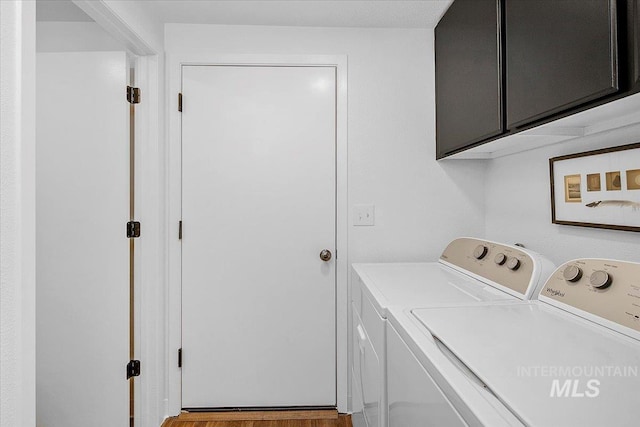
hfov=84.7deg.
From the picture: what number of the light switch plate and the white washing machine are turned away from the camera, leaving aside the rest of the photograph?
0

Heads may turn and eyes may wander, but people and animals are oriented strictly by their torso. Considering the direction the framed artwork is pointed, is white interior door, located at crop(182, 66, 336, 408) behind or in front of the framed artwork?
in front

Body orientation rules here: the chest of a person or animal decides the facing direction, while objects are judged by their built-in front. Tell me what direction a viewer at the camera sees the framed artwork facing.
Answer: facing the viewer and to the left of the viewer

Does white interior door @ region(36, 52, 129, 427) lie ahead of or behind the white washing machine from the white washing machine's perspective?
ahead

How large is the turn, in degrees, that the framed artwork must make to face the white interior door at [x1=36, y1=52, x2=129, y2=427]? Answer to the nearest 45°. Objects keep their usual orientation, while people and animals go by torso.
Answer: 0° — it already faces it

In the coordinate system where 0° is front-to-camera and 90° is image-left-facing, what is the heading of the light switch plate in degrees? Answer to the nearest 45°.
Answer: approximately 0°

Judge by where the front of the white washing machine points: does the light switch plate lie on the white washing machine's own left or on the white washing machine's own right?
on the white washing machine's own right

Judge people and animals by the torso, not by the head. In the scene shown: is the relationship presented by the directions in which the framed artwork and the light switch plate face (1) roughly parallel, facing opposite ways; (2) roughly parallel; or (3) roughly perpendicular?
roughly perpendicular

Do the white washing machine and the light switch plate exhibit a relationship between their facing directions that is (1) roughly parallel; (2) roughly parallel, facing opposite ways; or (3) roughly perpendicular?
roughly perpendicular

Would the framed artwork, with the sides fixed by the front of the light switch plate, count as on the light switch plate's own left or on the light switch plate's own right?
on the light switch plate's own left

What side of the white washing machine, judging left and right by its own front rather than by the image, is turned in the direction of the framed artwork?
back

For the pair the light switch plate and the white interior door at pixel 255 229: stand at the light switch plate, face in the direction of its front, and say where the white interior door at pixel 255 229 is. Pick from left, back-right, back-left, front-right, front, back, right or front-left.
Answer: right

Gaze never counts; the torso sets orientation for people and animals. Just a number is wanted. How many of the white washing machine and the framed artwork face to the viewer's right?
0
